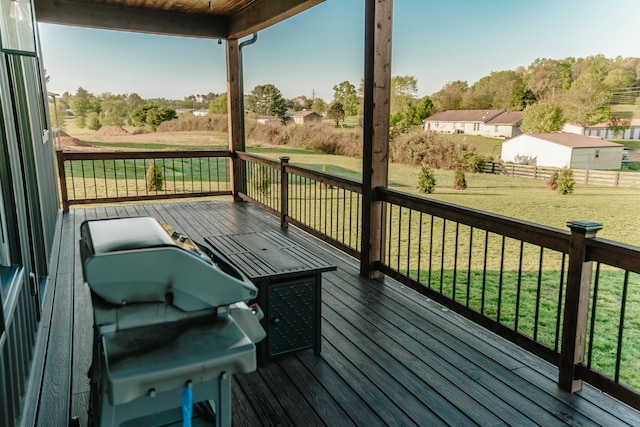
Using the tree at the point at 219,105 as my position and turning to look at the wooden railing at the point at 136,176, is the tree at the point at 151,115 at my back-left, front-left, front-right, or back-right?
front-right

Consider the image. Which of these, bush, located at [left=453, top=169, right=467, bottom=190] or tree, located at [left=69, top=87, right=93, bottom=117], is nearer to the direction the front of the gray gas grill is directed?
the bush

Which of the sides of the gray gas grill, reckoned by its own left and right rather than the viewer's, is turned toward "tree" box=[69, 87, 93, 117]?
left

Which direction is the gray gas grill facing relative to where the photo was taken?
to the viewer's right

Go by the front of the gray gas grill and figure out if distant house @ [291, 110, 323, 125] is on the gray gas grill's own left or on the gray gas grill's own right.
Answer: on the gray gas grill's own left

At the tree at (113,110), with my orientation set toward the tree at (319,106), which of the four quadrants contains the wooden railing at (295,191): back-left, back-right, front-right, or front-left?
front-right

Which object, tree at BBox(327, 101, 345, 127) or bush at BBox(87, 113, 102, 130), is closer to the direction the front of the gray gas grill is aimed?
the tree

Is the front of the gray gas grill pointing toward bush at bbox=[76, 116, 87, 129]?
no

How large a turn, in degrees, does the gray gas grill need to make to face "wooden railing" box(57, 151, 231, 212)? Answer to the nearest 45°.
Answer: approximately 90° to its left

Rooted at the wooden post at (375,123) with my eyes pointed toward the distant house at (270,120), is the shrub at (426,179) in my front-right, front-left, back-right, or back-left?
front-right

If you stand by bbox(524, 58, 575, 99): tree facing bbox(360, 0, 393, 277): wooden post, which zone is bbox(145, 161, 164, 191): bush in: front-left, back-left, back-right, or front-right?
front-right

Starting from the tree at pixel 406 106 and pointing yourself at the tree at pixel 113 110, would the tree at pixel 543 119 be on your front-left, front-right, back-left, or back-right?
back-left

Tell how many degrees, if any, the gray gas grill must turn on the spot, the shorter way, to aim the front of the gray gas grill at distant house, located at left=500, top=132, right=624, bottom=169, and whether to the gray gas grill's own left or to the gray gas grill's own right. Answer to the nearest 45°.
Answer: approximately 45° to the gray gas grill's own left

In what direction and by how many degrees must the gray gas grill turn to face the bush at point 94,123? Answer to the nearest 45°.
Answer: approximately 90° to its left

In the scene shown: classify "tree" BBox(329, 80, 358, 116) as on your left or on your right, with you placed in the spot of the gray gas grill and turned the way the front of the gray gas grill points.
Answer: on your left

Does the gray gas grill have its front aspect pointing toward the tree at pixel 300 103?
no

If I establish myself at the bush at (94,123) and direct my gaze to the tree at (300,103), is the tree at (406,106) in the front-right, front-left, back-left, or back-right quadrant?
front-right

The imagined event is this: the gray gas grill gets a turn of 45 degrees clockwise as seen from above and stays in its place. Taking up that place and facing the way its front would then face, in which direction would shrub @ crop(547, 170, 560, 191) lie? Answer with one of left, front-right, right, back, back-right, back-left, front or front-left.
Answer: left

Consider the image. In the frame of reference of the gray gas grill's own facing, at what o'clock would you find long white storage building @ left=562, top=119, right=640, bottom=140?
The long white storage building is roughly at 11 o'clock from the gray gas grill.
